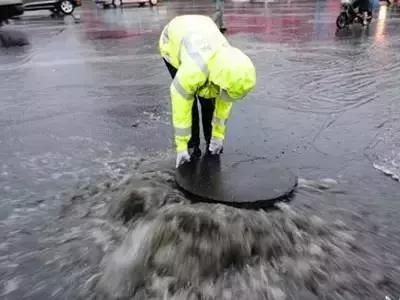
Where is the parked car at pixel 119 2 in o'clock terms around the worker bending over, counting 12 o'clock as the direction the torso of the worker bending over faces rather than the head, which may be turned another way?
The parked car is roughly at 7 o'clock from the worker bending over.

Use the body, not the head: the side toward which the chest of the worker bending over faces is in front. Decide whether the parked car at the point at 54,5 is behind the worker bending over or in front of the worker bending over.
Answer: behind

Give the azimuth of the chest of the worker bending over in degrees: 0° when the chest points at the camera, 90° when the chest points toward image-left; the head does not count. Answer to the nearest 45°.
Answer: approximately 315°

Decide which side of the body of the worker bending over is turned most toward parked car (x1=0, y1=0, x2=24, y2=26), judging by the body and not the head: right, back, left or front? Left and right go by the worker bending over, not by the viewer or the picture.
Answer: back
